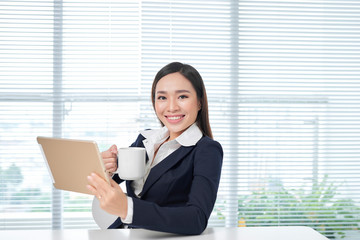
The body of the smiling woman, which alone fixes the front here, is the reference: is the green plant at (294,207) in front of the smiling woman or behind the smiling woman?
behind

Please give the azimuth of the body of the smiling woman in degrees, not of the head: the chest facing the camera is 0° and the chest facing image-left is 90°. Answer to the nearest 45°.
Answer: approximately 45°

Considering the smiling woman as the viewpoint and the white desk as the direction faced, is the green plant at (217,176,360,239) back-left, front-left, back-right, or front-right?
back-left
